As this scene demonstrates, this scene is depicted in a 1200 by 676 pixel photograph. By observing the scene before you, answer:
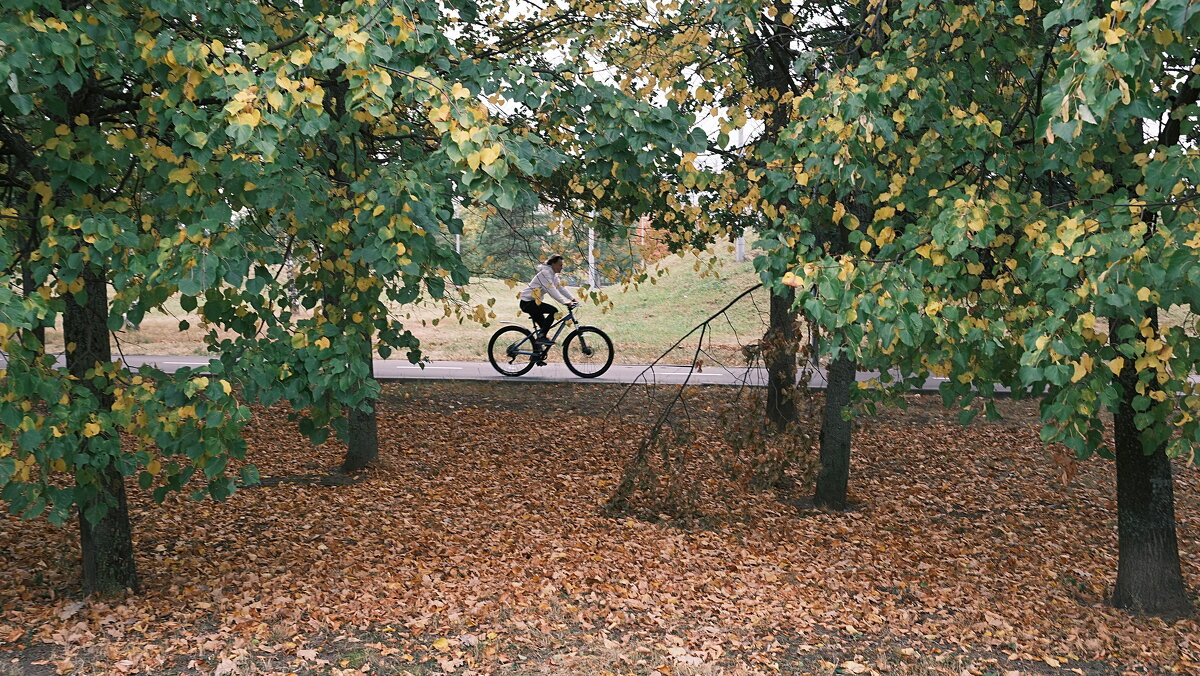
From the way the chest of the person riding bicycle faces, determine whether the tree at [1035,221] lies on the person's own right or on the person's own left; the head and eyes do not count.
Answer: on the person's own right

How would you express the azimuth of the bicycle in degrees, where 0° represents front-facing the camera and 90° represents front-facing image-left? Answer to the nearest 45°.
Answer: approximately 270°

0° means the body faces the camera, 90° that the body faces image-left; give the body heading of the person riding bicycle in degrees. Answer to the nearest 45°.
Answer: approximately 270°

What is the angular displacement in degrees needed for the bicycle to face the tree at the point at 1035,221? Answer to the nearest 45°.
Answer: approximately 90° to its right

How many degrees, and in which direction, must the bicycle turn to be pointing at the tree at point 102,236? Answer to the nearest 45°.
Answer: approximately 90° to its right

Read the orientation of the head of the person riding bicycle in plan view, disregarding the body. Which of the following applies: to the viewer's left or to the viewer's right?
to the viewer's right
